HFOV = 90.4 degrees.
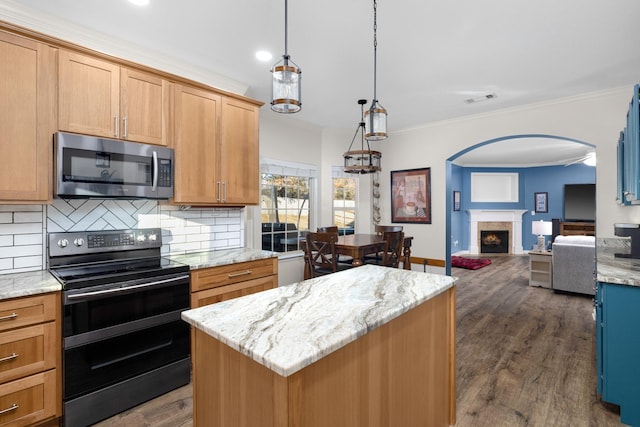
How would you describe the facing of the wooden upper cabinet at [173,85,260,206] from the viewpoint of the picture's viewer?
facing the viewer and to the right of the viewer

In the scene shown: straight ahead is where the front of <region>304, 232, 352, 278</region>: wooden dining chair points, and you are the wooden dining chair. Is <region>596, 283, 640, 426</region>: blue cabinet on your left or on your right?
on your right

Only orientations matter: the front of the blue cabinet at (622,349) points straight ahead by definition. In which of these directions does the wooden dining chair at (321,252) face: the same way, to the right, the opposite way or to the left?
to the right

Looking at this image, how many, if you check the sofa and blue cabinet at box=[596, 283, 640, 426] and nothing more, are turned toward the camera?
0

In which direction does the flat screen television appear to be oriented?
toward the camera

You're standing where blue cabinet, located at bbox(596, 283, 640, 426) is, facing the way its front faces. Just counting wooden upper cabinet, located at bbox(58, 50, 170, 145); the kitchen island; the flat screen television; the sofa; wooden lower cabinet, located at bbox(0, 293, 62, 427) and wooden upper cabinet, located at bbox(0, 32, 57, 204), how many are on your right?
2

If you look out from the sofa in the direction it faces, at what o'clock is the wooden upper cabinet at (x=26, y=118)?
The wooden upper cabinet is roughly at 7 o'clock from the sofa.

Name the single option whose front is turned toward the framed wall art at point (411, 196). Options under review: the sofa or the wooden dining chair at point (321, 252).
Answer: the wooden dining chair

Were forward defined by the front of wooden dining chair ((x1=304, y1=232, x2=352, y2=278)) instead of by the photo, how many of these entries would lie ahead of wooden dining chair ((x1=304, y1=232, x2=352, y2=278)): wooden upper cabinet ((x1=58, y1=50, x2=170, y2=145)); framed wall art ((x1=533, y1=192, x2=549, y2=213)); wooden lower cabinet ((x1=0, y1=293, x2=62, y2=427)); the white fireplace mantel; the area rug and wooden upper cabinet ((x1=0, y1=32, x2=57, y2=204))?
3

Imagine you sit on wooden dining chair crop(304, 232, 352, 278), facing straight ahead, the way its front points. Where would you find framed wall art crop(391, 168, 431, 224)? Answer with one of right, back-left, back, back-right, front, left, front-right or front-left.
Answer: front

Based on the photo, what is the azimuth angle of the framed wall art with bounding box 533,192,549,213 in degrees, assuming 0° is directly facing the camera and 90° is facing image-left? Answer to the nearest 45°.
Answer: approximately 0°

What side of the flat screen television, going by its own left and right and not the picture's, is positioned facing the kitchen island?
front

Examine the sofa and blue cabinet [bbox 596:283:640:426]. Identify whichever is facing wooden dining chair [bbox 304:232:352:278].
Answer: the blue cabinet

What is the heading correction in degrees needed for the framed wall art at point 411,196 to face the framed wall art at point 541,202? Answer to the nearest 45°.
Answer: approximately 180°

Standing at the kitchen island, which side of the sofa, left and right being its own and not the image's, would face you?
back

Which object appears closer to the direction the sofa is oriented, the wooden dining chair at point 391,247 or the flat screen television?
the flat screen television

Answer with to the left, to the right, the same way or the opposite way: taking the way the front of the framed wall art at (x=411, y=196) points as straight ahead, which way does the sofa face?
the opposite way

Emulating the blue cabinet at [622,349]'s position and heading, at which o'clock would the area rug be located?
The area rug is roughly at 2 o'clock from the blue cabinet.

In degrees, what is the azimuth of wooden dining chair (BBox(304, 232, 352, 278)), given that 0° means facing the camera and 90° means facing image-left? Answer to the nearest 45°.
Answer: approximately 225°

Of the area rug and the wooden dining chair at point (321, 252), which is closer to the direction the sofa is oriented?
the area rug

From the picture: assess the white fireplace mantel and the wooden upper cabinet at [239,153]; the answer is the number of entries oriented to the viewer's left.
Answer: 0

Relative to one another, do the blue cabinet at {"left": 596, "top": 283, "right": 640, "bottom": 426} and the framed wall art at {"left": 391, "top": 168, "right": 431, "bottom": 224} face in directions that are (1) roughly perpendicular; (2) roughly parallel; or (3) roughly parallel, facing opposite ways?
roughly perpendicular

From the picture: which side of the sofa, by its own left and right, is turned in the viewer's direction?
back

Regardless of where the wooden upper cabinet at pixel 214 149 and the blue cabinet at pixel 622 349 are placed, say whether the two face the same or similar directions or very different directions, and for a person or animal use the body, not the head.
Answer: very different directions
